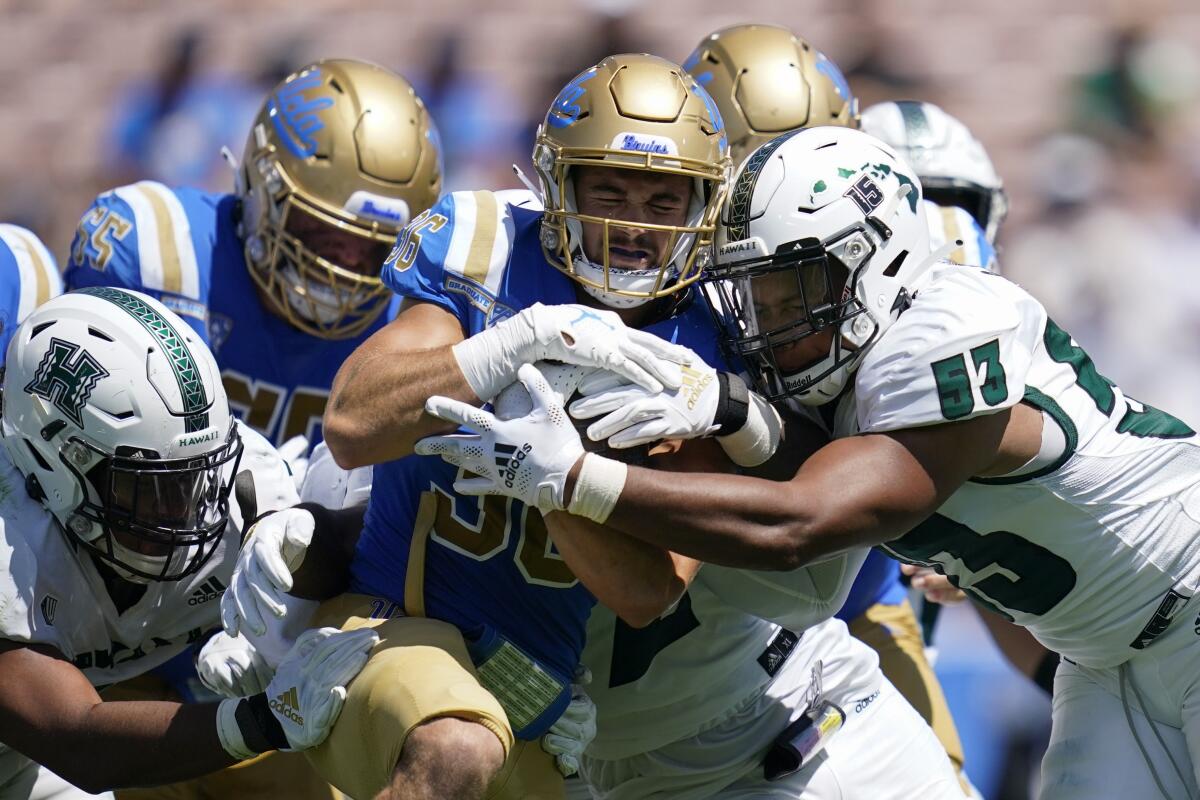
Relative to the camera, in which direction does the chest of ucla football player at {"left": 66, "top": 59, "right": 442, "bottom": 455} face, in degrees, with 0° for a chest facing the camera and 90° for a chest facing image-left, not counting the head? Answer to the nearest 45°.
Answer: approximately 315°

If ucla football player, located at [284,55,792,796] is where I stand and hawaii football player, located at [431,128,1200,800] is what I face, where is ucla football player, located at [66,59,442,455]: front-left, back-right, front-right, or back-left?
back-left

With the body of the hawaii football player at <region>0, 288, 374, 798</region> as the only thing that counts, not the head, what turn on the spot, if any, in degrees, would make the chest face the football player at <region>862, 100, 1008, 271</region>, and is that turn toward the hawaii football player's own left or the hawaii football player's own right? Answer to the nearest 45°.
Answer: approximately 90° to the hawaii football player's own left

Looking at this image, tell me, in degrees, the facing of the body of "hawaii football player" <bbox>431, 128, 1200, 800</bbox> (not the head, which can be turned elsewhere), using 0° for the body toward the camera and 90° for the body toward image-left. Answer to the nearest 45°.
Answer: approximately 90°

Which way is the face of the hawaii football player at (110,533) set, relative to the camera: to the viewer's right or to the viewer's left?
to the viewer's right

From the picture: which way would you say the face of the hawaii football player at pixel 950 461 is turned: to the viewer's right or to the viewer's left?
to the viewer's left

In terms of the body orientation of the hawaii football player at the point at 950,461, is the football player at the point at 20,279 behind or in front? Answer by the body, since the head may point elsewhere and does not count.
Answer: in front

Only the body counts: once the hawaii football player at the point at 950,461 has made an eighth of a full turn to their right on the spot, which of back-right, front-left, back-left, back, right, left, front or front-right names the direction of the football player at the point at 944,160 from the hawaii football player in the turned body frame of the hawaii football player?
front-right
